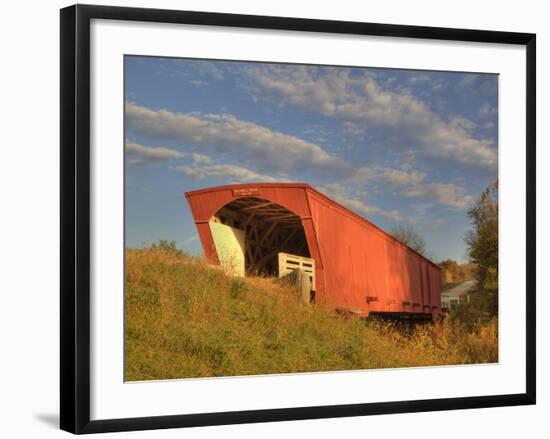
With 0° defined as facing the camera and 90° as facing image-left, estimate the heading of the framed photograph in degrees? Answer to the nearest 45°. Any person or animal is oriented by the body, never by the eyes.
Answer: approximately 315°
